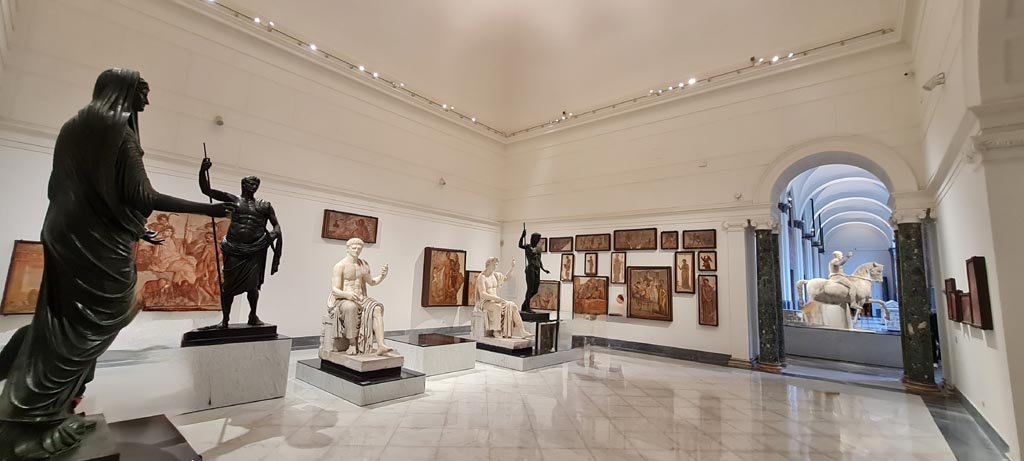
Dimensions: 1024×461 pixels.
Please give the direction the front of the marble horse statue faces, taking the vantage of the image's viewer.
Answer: facing to the right of the viewer

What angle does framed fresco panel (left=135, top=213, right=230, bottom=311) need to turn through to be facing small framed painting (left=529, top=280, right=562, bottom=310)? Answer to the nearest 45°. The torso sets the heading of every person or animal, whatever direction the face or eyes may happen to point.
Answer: approximately 90° to its left

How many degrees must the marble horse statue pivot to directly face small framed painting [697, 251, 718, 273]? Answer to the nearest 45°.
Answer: approximately 135° to its right

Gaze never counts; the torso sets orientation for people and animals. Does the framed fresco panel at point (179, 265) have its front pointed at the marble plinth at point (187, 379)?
yes

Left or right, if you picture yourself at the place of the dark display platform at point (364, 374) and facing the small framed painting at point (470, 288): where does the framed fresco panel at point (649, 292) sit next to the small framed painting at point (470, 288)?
right

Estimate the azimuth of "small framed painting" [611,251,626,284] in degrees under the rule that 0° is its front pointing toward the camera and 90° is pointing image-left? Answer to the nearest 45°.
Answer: approximately 45°

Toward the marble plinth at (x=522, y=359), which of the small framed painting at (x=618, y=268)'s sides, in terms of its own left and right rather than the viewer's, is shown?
front

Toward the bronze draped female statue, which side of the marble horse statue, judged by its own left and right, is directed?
right

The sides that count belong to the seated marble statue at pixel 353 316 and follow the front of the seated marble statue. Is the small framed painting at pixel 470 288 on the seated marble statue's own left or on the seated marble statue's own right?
on the seated marble statue's own left

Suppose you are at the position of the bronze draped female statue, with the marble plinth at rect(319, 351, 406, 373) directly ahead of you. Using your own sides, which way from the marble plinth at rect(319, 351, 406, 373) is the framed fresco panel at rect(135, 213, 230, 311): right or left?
left

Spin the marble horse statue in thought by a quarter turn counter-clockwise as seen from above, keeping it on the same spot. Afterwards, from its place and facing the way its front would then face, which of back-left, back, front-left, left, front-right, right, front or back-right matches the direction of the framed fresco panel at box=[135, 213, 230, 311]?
back-left

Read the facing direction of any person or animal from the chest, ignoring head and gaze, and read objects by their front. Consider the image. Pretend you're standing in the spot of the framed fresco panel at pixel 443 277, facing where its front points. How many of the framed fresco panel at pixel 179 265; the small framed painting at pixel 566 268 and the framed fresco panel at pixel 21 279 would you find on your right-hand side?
2
